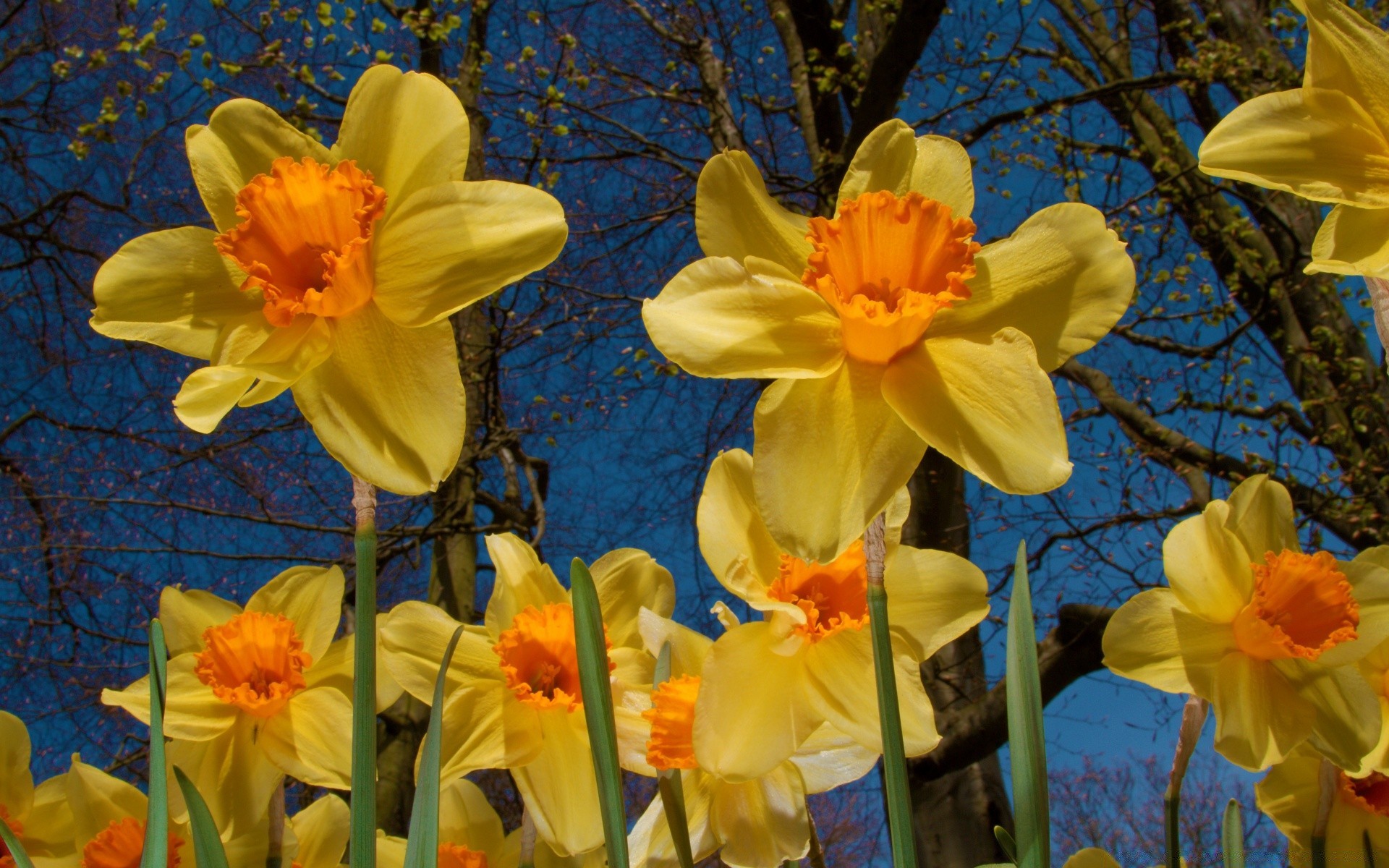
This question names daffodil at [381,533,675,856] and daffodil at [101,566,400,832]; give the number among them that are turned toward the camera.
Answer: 2

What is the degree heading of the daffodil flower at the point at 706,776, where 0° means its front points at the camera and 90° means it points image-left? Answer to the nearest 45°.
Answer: approximately 45°
